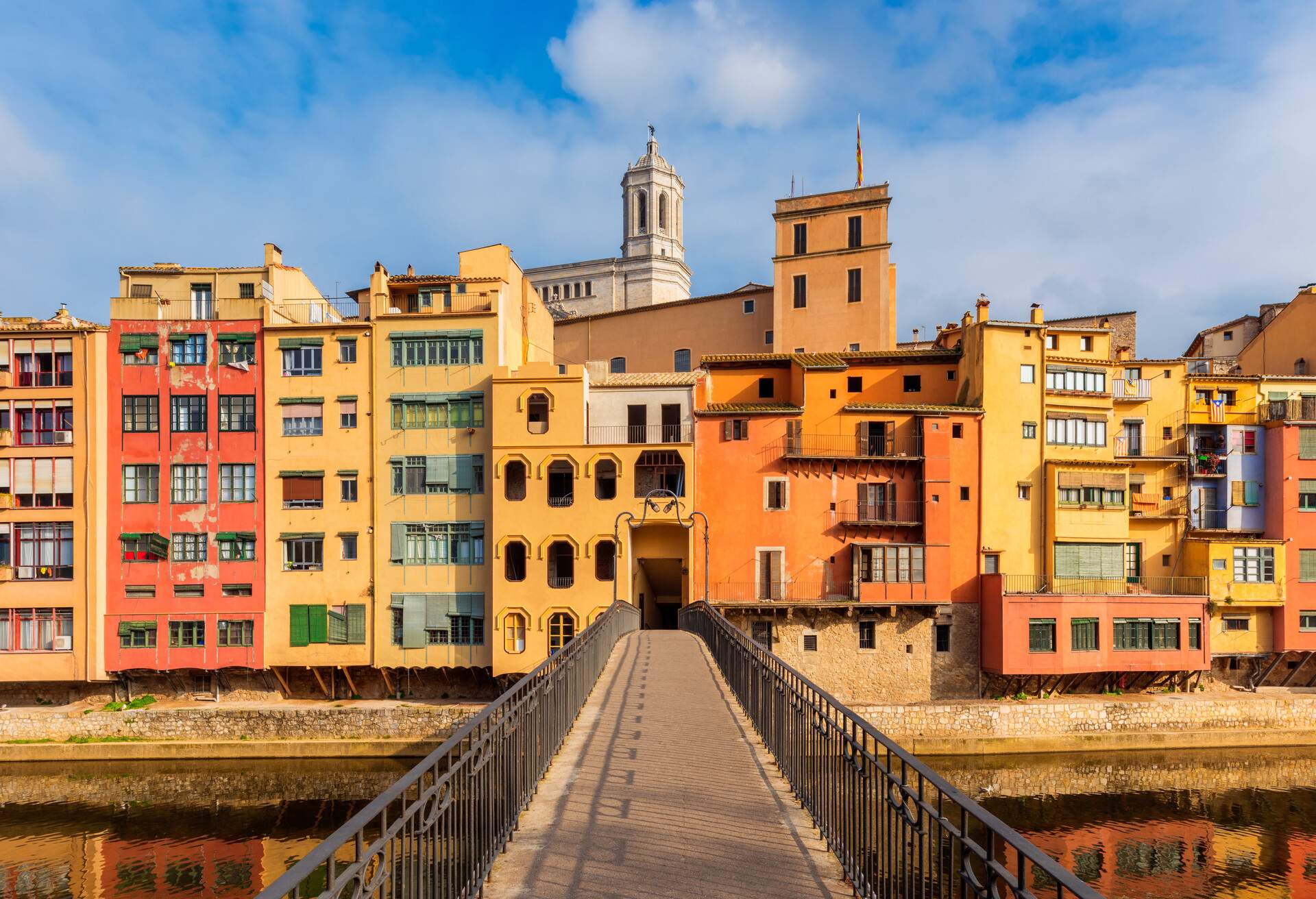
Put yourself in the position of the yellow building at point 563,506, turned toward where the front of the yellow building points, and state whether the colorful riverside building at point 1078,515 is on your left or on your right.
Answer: on your left

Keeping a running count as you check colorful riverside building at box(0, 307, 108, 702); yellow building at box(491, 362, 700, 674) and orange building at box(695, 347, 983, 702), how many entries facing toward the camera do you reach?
3

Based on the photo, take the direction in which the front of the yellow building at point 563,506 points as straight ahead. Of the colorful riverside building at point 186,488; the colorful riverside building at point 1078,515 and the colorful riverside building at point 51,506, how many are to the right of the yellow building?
2

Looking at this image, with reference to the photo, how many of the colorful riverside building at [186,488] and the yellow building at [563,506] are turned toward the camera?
2
